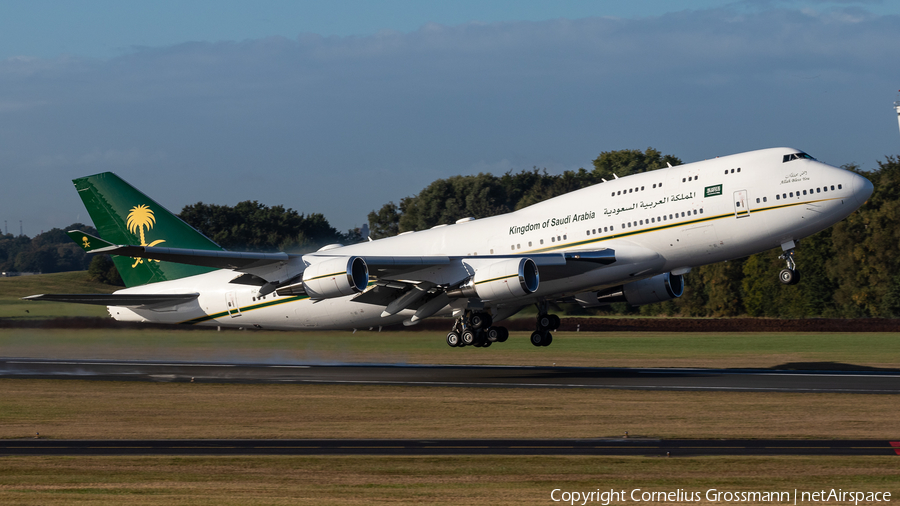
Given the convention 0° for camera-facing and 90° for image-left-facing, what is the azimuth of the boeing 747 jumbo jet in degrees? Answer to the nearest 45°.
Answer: approximately 315°
